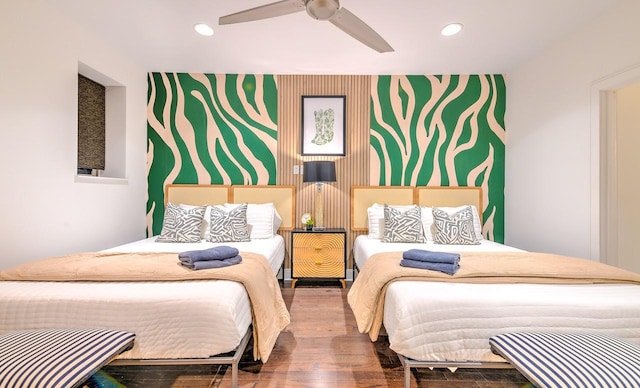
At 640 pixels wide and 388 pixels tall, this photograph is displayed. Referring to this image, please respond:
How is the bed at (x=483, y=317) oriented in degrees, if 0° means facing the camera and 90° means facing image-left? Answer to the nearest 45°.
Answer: approximately 0°

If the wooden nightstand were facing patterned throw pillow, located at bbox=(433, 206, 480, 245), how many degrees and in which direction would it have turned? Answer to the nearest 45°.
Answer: approximately 90° to its left

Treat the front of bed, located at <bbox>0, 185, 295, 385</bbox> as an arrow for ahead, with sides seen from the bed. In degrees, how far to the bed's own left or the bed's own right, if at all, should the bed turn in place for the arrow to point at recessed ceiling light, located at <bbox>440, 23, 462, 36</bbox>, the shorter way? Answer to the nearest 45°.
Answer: approximately 90° to the bed's own left

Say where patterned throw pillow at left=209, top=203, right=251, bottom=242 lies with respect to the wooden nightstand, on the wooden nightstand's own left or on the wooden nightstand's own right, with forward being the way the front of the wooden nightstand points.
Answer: on the wooden nightstand's own right

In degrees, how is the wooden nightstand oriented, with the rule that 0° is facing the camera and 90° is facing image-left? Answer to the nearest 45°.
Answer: approximately 0°

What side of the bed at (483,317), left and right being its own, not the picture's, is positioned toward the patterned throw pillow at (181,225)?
right

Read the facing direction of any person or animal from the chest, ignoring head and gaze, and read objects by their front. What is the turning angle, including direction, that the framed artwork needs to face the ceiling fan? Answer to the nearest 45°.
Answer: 0° — it already faces it
